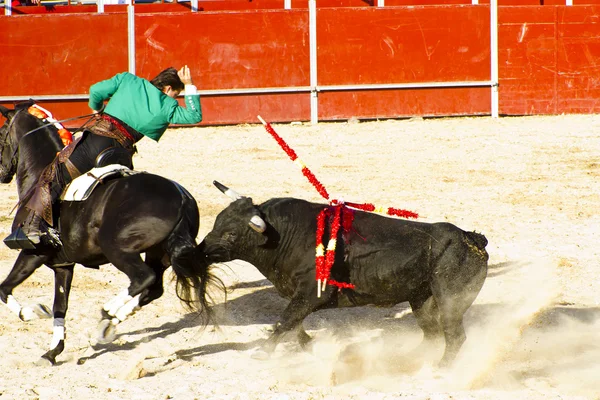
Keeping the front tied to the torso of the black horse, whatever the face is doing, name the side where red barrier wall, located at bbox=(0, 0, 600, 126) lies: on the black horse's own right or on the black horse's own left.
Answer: on the black horse's own right

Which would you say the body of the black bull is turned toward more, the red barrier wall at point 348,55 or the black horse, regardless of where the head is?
the black horse

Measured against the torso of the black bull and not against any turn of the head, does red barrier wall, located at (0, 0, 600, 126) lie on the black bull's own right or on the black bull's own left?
on the black bull's own right

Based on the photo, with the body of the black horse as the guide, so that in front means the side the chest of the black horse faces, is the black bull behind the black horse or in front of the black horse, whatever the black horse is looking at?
behind

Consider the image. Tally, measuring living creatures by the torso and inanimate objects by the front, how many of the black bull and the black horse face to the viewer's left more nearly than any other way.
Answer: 2

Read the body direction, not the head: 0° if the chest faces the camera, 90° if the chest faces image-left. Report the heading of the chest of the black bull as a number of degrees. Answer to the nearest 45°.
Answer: approximately 90°

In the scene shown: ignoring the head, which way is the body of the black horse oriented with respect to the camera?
to the viewer's left

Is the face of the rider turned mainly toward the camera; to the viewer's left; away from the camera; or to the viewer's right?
to the viewer's right

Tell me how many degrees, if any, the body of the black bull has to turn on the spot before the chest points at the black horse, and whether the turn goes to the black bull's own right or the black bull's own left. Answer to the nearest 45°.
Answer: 0° — it already faces it
